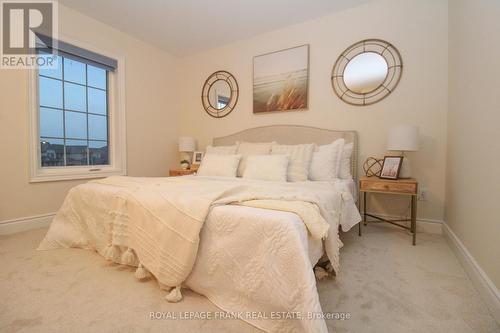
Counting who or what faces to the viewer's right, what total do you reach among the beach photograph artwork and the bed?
0

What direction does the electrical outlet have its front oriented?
toward the camera

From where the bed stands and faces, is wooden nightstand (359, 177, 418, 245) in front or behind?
behind

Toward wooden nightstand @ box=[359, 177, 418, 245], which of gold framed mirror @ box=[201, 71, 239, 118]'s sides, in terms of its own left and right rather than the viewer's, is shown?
left

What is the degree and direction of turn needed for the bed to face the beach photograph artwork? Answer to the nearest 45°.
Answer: approximately 180°

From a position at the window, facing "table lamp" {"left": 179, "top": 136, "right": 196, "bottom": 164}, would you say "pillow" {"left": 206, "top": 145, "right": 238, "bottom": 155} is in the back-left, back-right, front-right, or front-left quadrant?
front-right

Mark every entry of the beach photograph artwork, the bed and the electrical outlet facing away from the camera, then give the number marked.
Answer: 0

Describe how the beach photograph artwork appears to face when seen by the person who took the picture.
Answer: facing the viewer and to the left of the viewer
